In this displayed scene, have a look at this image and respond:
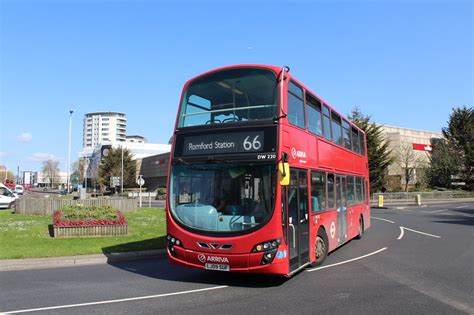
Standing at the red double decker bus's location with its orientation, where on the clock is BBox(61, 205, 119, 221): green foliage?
The green foliage is roughly at 3 o'clock from the red double decker bus.

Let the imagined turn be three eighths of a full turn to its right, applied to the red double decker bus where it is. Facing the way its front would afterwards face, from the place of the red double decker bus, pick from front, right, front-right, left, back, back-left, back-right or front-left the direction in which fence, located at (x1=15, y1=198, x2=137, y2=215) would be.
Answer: front-left

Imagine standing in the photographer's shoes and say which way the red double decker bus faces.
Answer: facing the viewer and to the left of the viewer

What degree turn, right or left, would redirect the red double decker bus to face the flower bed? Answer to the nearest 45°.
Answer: approximately 90° to its right
